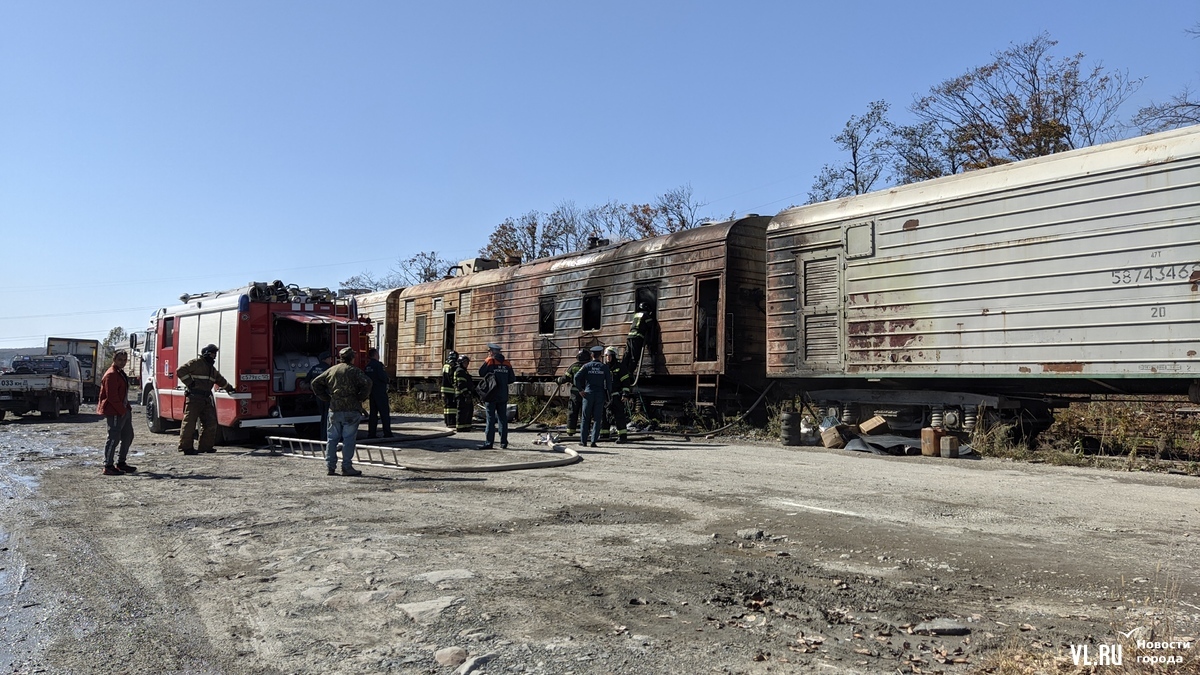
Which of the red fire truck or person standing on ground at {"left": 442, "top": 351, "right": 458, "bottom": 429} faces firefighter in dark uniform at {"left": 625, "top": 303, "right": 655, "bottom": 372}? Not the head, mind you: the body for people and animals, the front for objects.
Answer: the person standing on ground

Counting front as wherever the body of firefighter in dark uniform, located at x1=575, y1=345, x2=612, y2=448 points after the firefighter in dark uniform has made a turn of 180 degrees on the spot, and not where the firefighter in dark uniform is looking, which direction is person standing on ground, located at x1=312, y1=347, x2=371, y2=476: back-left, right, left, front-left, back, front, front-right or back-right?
front-right

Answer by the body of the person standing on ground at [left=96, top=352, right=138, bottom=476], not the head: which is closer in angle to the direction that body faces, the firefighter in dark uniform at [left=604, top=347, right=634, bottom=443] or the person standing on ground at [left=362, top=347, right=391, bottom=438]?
the firefighter in dark uniform

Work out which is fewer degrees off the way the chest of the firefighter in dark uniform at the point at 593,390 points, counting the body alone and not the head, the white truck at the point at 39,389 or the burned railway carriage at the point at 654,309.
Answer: the burned railway carriage

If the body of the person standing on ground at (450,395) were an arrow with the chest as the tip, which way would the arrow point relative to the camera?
to the viewer's right

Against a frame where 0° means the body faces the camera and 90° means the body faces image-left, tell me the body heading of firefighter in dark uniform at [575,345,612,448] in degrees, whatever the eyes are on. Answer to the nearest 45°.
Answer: approximately 180°

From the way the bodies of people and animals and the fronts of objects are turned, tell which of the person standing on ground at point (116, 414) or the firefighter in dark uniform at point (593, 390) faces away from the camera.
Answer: the firefighter in dark uniform

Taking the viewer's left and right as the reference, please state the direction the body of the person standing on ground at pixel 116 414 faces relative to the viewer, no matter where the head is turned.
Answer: facing to the right of the viewer

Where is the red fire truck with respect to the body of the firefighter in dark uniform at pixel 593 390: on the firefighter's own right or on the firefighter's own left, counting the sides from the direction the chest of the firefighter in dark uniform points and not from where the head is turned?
on the firefighter's own left

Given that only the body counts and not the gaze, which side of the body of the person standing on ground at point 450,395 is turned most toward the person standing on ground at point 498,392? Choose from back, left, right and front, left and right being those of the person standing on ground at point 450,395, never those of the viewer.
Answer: right

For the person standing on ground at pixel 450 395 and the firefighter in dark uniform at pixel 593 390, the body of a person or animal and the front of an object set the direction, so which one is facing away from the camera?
the firefighter in dark uniform

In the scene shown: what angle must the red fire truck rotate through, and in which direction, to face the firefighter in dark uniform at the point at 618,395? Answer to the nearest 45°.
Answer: approximately 135° to its right
